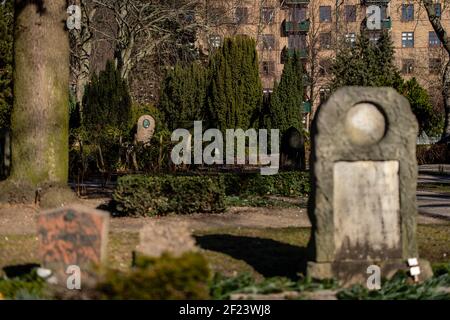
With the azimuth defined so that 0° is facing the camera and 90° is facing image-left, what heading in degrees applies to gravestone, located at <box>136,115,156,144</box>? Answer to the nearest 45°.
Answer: approximately 0°

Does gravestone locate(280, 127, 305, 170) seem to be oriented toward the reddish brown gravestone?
yes

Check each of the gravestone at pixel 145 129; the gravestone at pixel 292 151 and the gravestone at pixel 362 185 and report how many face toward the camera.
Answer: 3

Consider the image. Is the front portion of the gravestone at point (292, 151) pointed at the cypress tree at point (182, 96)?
no

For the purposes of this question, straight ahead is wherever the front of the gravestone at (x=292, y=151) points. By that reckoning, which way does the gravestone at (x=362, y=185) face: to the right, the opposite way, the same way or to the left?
the same way

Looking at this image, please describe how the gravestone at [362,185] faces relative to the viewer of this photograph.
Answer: facing the viewer

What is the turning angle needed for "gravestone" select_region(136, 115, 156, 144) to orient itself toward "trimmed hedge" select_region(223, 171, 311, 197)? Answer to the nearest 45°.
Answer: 0° — it already faces it

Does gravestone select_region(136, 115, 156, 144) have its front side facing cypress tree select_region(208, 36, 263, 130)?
no

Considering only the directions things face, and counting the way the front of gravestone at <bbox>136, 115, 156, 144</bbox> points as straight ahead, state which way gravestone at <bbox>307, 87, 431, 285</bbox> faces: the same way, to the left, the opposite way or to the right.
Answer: the same way

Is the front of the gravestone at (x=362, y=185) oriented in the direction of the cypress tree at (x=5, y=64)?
no

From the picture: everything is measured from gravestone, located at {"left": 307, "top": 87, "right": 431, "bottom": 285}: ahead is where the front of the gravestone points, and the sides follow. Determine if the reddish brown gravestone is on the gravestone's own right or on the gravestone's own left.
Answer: on the gravestone's own right

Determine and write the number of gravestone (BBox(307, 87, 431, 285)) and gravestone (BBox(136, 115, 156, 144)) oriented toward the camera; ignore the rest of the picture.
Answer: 2

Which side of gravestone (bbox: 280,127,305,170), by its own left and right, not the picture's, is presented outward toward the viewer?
front

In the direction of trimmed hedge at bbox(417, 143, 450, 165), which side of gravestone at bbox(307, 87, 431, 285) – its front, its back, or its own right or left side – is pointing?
back

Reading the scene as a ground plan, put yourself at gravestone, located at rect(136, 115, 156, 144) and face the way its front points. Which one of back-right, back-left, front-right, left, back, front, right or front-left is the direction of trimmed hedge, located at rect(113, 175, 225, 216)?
front

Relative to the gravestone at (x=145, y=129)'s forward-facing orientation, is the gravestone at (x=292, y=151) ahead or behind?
ahead

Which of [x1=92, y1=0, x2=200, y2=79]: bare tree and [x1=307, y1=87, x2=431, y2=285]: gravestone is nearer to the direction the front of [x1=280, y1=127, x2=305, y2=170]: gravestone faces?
the gravestone

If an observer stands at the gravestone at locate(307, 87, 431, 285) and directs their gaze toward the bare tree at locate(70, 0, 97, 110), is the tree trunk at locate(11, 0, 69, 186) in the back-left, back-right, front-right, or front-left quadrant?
front-left

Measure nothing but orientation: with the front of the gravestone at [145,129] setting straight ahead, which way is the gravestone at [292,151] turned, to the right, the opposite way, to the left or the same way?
the same way

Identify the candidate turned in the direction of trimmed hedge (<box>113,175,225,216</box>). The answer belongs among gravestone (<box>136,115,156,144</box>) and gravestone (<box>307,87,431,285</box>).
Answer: gravestone (<box>136,115,156,144</box>)
